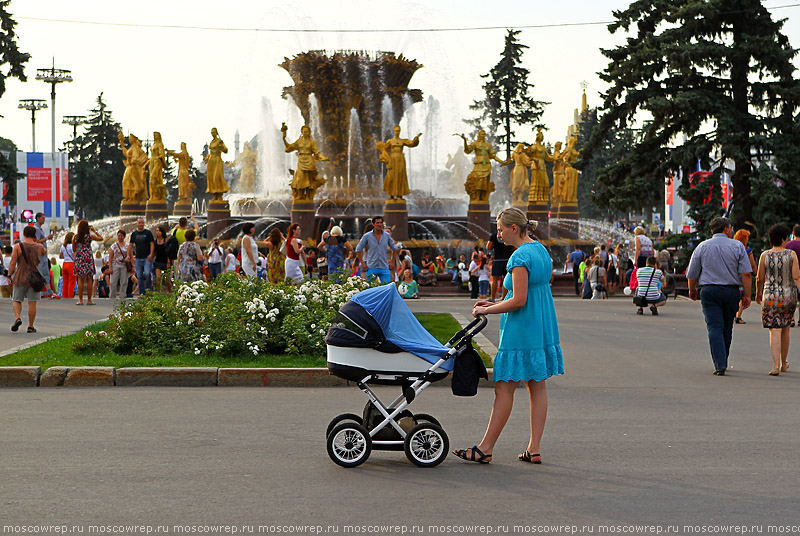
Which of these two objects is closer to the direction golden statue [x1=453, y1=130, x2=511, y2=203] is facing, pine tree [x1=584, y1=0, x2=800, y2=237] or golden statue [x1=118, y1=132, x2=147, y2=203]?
the pine tree

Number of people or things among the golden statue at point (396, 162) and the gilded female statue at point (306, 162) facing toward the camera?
2

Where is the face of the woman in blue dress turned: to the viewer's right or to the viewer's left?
to the viewer's left

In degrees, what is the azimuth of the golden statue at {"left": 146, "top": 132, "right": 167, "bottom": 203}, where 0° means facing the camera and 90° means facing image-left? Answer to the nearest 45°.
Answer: approximately 45°

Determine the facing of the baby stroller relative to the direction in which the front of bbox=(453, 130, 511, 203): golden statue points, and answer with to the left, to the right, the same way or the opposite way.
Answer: to the right

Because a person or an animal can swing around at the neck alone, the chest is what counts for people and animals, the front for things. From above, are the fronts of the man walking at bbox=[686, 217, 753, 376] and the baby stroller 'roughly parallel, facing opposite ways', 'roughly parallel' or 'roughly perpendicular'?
roughly perpendicular

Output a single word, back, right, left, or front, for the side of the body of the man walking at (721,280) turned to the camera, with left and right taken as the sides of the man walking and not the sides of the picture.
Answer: back

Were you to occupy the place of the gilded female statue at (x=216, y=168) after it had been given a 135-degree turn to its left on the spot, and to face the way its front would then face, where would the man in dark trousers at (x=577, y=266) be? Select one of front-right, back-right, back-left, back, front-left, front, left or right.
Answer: front-right

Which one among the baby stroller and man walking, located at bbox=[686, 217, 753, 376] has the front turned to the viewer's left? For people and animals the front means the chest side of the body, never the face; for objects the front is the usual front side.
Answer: the baby stroller

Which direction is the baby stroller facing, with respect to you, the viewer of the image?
facing to the left of the viewer

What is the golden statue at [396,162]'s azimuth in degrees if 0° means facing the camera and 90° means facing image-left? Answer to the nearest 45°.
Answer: approximately 0°
